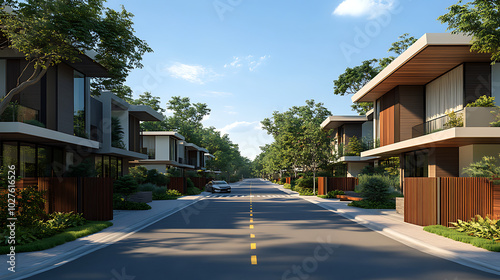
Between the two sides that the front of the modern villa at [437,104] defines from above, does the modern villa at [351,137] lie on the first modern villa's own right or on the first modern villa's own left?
on the first modern villa's own right

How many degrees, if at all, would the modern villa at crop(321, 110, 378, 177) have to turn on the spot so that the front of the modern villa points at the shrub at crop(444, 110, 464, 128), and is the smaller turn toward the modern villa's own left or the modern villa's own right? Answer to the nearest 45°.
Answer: approximately 45° to the modern villa's own left

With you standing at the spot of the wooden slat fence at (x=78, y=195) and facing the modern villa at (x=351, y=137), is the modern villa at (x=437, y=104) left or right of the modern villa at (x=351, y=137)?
right

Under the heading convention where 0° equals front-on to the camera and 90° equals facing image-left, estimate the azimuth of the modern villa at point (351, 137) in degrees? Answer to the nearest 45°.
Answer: approximately 45°

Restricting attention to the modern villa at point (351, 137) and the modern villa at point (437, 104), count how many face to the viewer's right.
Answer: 0

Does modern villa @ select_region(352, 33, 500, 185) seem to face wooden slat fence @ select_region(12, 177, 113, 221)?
yes

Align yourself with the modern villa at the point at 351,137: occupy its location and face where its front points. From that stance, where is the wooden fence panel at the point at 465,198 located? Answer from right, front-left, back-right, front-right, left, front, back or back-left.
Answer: front-left

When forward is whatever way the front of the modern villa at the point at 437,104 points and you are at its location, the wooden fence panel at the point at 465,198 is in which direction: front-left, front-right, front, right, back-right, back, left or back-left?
front-left
